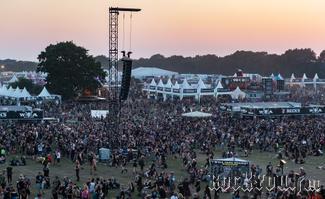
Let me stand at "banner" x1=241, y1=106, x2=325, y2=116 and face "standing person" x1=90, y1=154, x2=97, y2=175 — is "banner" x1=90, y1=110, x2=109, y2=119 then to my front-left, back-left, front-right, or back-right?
front-right

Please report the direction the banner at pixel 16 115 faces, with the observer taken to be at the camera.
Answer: facing the viewer

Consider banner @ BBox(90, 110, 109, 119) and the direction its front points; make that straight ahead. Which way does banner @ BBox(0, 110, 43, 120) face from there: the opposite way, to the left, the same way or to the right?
the same way

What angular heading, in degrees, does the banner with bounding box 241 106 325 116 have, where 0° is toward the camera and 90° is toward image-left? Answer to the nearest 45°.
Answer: approximately 0°

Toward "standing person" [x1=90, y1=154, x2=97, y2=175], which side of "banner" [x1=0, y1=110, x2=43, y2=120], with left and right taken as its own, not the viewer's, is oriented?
front

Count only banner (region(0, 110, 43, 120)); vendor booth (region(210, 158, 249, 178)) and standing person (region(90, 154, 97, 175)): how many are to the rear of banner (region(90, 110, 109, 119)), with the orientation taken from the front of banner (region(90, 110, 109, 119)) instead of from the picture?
0

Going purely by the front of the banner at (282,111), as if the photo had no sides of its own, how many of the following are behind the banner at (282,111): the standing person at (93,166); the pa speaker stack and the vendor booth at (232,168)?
0

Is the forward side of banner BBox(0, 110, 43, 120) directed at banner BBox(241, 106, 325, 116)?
no

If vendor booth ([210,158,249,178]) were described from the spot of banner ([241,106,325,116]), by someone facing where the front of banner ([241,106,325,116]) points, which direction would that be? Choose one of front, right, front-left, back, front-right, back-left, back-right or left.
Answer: front

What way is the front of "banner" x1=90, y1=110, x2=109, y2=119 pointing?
toward the camera

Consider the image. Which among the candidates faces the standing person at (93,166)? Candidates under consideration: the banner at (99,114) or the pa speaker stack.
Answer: the banner

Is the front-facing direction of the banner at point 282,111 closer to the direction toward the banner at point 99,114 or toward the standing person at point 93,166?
the standing person
